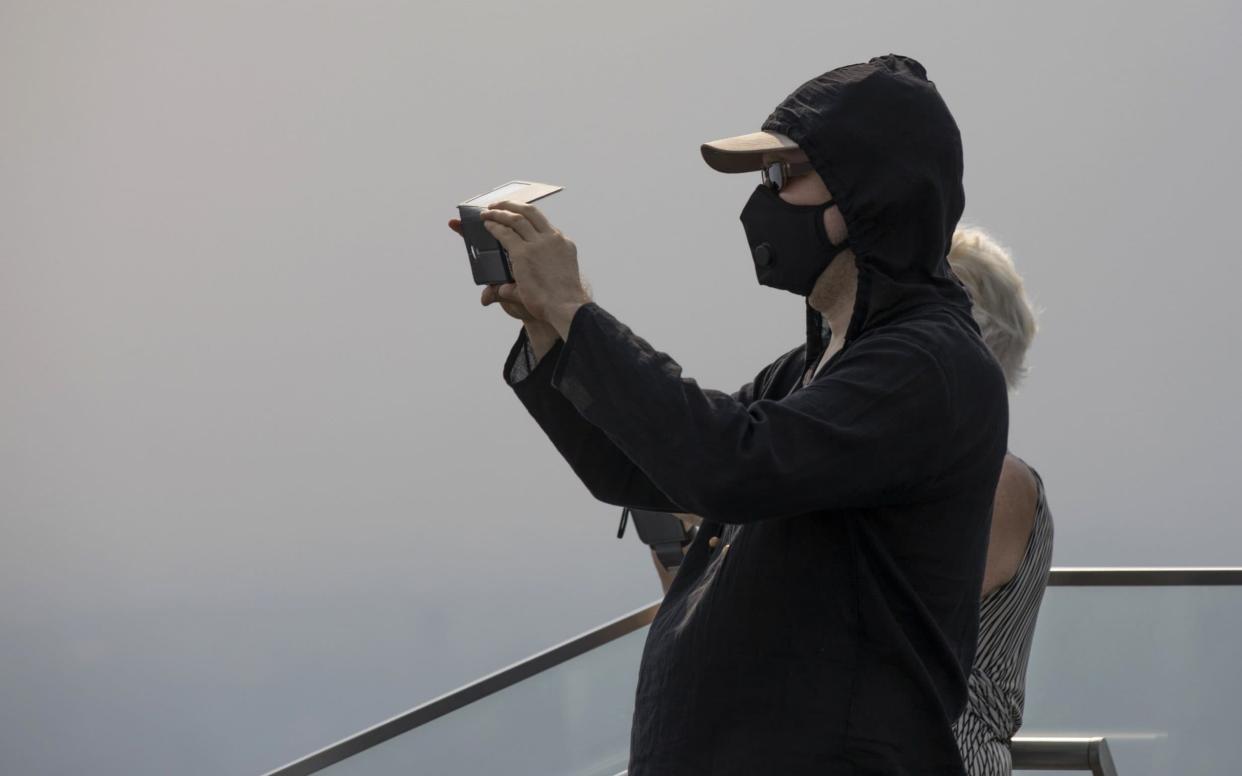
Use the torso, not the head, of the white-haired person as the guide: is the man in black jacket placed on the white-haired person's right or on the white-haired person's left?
on the white-haired person's left

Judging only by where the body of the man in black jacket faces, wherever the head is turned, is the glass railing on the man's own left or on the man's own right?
on the man's own right

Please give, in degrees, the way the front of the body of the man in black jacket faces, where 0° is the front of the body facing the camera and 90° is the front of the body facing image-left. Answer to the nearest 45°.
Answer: approximately 90°

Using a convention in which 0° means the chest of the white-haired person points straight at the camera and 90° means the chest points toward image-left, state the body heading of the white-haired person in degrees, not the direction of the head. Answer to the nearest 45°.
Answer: approximately 90°

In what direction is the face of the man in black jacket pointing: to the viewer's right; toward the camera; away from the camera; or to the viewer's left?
to the viewer's left

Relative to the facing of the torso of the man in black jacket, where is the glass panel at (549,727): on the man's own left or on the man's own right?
on the man's own right
